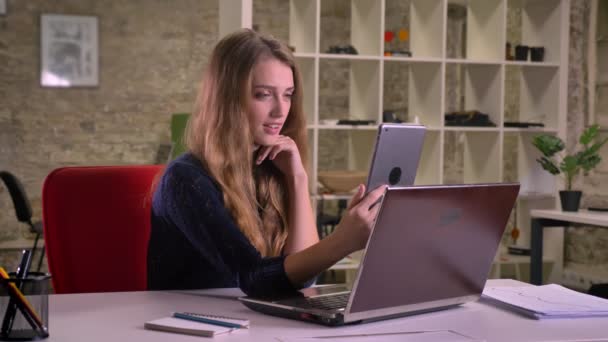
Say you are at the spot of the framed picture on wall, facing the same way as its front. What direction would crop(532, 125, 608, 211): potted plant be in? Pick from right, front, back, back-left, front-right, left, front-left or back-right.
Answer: front-left

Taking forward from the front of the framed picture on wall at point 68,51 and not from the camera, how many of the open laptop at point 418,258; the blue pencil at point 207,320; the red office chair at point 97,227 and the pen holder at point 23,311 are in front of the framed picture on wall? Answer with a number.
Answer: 4

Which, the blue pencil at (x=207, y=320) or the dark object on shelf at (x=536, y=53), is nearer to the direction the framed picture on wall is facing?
the blue pencil

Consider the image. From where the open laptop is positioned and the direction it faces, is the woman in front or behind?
in front

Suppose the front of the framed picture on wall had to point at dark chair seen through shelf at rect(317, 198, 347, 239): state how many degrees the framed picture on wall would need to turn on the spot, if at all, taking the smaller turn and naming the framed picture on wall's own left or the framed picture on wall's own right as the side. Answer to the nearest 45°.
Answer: approximately 45° to the framed picture on wall's own left

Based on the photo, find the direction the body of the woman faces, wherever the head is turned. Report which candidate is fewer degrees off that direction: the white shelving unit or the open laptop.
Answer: the open laptop

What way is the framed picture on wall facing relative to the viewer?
toward the camera

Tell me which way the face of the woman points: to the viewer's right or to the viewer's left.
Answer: to the viewer's right

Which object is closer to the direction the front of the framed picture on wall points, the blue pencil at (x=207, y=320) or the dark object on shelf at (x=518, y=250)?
the blue pencil

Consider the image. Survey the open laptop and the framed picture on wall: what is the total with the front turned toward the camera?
1

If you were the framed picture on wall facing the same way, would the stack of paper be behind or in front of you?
in front

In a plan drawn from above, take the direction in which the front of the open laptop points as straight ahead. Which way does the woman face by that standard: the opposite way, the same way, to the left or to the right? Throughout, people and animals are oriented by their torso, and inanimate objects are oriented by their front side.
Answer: the opposite way

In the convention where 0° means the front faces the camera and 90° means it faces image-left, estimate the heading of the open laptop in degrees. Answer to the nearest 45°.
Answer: approximately 135°

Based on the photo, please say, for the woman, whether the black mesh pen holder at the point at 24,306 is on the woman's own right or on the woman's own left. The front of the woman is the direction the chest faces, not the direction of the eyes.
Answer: on the woman's own right

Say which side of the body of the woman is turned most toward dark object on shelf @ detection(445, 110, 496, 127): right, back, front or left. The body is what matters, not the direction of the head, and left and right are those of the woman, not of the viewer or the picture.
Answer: left

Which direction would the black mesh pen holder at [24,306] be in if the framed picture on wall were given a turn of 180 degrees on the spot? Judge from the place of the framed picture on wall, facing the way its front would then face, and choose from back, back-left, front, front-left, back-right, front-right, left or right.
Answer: back

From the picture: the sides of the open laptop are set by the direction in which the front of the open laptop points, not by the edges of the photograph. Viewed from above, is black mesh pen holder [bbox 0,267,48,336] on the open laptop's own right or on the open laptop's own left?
on the open laptop's own left
